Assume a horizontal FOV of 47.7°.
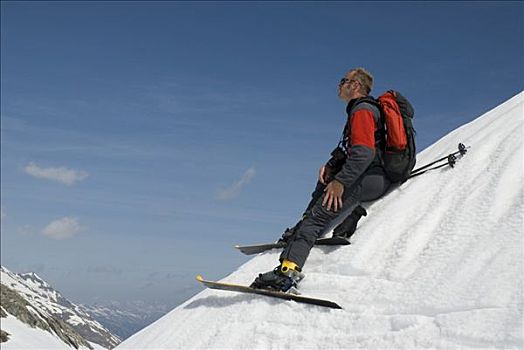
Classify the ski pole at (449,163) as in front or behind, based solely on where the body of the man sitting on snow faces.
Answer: behind

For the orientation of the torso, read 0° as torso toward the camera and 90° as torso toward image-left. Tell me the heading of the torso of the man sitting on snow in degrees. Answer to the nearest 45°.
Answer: approximately 90°

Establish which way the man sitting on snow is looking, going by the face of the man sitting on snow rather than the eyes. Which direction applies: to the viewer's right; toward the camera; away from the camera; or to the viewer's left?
to the viewer's left
